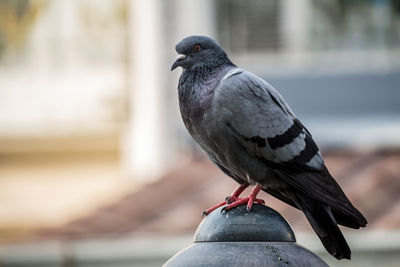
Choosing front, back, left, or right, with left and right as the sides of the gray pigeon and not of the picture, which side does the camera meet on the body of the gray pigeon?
left

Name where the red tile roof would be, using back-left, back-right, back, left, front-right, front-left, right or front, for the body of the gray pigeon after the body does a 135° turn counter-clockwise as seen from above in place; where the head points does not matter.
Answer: back-left
